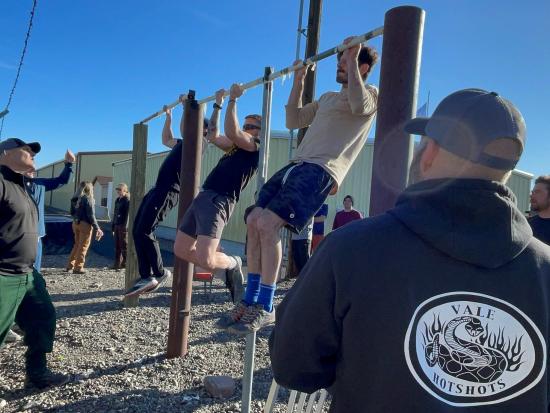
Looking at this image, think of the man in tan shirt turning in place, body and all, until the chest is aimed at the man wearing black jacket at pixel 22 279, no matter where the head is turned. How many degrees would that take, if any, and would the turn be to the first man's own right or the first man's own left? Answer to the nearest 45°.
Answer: approximately 90° to the first man's own right

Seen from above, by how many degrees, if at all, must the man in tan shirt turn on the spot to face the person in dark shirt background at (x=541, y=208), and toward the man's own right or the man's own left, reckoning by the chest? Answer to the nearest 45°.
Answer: approximately 180°

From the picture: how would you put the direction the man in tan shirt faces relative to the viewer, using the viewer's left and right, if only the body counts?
facing the viewer and to the left of the viewer

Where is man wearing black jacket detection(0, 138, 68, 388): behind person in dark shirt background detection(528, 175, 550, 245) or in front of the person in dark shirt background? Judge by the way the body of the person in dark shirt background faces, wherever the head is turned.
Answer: in front

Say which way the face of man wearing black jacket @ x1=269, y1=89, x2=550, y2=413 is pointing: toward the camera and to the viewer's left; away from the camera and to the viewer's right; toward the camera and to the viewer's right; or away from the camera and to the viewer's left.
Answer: away from the camera and to the viewer's left

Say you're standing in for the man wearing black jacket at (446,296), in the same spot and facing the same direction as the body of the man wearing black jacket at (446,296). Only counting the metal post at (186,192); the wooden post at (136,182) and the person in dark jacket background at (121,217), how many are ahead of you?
3

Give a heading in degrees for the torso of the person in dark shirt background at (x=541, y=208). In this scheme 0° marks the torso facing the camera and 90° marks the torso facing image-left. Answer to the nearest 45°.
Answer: approximately 90°

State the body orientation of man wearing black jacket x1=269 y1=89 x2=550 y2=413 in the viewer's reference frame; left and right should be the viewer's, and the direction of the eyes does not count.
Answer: facing away from the viewer and to the left of the viewer

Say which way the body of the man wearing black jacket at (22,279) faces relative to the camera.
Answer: to the viewer's right

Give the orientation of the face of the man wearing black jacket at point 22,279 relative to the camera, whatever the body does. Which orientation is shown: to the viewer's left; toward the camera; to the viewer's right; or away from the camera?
to the viewer's right

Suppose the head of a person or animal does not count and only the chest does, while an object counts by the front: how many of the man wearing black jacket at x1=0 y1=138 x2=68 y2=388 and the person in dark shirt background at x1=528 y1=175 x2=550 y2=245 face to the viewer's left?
1

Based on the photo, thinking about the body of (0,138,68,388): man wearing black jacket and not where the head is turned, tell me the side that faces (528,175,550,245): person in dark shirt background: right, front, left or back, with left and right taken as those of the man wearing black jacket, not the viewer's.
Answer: front
